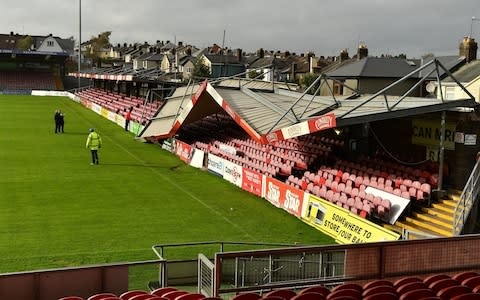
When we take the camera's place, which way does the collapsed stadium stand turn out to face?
facing the viewer and to the left of the viewer

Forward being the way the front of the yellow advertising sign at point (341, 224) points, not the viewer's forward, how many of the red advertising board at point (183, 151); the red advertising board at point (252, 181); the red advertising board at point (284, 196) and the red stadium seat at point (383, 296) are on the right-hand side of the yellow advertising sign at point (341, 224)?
3

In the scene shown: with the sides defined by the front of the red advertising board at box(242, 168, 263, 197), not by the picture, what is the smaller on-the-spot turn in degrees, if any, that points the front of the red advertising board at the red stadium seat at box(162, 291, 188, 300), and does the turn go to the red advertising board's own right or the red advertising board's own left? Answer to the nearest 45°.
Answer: approximately 45° to the red advertising board's own left

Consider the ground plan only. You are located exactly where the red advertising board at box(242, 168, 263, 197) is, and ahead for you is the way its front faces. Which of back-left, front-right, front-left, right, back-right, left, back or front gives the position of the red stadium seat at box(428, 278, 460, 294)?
front-left

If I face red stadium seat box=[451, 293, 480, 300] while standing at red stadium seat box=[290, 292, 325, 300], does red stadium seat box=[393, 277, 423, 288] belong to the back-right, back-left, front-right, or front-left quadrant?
front-left

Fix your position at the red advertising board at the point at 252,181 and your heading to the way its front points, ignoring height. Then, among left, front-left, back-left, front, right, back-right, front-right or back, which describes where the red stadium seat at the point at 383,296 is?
front-left

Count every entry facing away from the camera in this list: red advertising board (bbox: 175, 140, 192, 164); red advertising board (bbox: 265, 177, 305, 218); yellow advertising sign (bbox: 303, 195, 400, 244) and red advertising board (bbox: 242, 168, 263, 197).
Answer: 0

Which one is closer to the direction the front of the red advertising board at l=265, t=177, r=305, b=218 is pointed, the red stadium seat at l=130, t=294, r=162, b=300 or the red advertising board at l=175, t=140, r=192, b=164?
the red stadium seat

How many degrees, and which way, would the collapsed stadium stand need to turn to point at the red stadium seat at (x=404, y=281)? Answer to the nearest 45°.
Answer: approximately 45° to its left

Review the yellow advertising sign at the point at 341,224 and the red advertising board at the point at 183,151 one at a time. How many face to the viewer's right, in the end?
0

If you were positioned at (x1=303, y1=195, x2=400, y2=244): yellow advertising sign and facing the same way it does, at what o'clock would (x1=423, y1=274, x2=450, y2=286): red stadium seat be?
The red stadium seat is roughly at 10 o'clock from the yellow advertising sign.

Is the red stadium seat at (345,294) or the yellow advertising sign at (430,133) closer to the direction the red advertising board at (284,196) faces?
the red stadium seat

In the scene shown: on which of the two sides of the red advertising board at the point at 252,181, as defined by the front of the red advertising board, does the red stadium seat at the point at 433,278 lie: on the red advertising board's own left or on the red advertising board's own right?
on the red advertising board's own left

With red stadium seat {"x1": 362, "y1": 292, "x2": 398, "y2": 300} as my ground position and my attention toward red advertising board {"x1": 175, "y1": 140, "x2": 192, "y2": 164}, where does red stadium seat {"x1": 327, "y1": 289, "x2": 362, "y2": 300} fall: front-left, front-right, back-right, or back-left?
front-left

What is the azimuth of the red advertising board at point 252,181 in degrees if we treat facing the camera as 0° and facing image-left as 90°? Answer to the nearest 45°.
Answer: approximately 45°

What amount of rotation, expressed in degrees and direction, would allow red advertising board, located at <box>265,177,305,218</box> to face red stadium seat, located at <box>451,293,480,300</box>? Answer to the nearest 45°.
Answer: approximately 45° to its left
